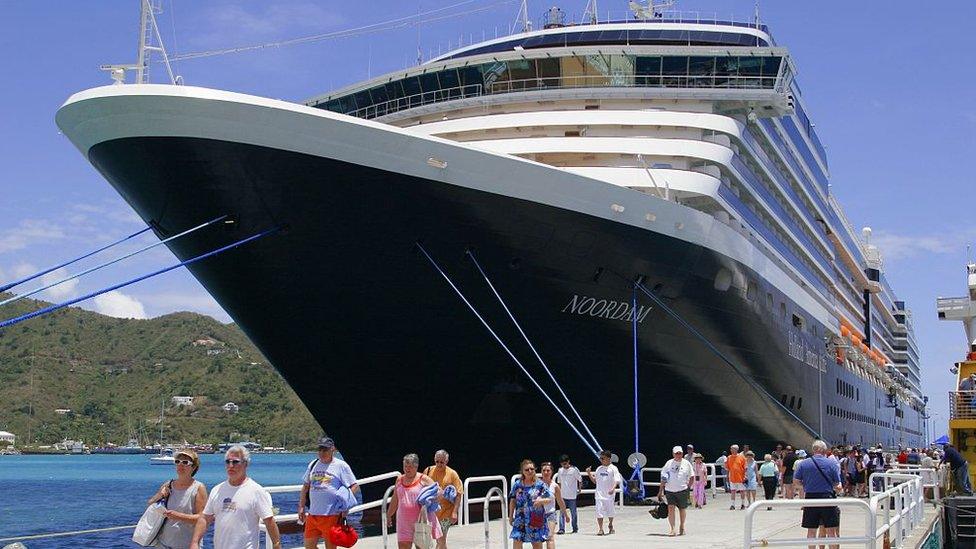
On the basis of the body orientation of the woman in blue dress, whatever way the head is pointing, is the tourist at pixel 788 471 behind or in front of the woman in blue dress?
behind

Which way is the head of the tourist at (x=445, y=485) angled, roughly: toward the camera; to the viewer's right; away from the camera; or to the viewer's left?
toward the camera

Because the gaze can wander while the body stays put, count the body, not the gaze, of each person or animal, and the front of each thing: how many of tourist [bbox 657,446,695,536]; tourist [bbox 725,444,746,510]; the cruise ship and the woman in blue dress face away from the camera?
0

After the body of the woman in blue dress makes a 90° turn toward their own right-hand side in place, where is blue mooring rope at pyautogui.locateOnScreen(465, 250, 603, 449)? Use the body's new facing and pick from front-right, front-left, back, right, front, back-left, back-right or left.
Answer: right

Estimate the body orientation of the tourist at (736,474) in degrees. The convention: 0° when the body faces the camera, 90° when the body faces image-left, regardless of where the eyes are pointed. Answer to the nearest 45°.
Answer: approximately 0°

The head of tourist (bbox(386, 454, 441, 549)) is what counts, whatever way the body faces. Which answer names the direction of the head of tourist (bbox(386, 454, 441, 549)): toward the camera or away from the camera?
toward the camera

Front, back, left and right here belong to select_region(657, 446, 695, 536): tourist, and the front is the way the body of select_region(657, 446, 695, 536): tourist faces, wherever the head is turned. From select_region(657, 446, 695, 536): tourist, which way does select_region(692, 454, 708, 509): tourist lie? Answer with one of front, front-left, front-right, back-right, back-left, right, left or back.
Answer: back

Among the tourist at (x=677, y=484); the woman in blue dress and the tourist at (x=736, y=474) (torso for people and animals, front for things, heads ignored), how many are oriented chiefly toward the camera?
3

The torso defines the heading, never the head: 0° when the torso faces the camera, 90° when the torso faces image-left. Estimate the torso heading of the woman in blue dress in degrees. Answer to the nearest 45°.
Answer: approximately 0°

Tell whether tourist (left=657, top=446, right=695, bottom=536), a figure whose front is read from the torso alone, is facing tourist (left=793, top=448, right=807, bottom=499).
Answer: no

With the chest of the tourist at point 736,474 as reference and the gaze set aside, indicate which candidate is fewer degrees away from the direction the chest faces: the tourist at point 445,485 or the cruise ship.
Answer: the tourist

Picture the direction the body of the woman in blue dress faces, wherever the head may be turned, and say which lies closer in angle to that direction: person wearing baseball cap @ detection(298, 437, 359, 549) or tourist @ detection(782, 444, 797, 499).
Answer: the person wearing baseball cap

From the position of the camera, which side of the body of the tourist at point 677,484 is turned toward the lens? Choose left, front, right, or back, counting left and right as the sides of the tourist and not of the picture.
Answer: front

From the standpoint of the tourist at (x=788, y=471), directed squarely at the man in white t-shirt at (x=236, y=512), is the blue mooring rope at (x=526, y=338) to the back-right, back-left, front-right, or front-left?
front-right
